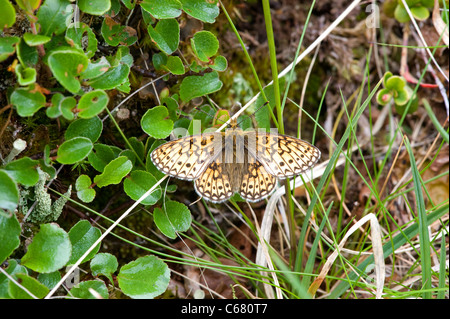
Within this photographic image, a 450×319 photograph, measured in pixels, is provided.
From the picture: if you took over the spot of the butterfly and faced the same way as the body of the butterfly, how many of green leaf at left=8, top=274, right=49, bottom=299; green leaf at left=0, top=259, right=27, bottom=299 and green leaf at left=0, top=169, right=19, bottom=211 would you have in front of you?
0

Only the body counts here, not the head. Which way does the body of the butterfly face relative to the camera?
away from the camera
